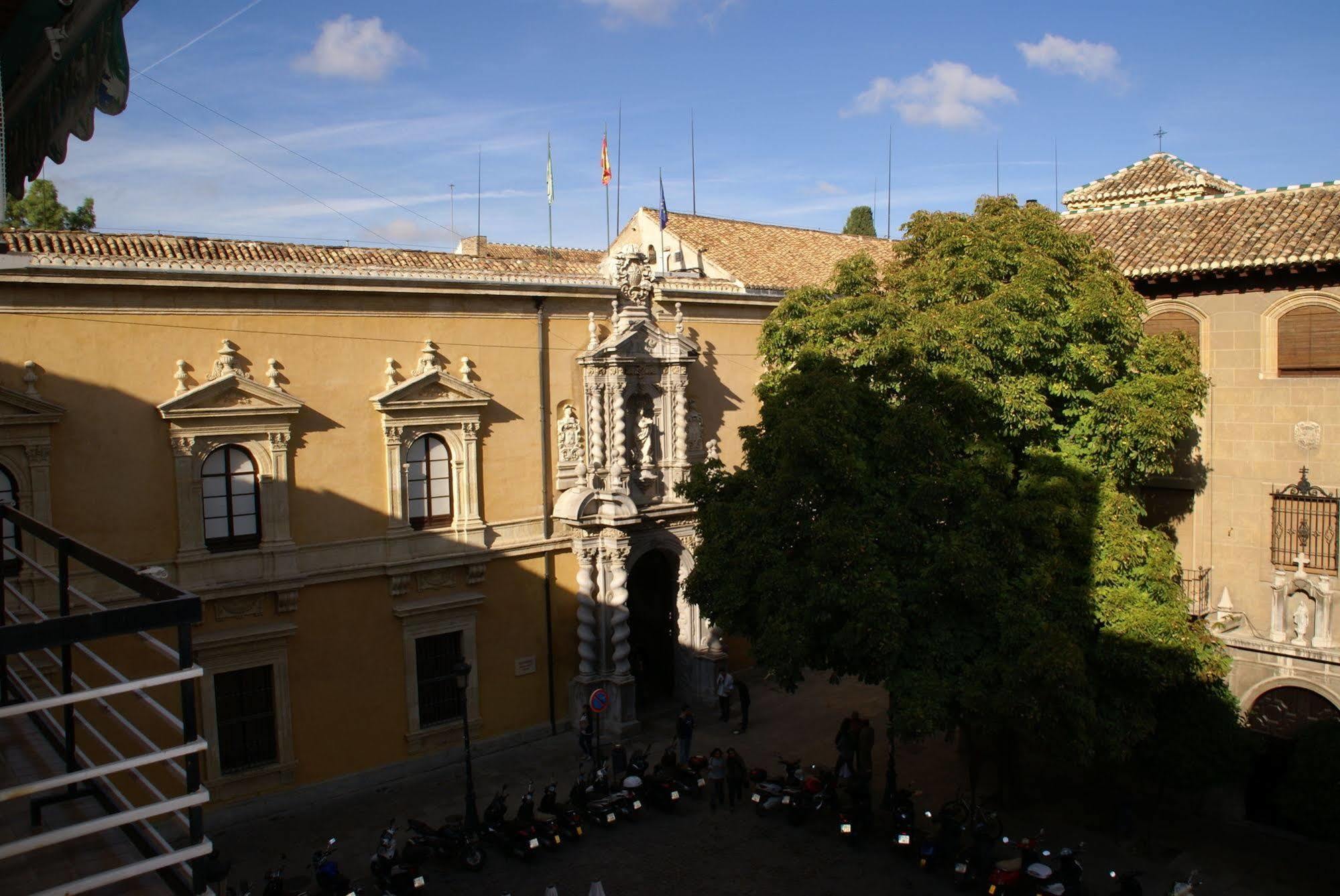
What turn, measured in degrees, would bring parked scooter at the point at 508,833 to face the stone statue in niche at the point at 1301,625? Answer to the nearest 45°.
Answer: approximately 135° to its right

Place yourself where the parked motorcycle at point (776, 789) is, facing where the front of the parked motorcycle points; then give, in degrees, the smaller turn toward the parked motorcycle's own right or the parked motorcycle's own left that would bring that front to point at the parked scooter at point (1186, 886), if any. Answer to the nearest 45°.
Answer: approximately 90° to the parked motorcycle's own right

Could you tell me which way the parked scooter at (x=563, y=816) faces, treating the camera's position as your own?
facing away from the viewer and to the left of the viewer

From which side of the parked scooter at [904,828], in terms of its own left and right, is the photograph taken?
back

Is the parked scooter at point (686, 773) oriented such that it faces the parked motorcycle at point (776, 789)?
no

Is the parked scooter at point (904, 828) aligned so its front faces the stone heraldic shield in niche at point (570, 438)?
no

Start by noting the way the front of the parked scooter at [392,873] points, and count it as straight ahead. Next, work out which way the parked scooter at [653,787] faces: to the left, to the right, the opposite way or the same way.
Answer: the same way

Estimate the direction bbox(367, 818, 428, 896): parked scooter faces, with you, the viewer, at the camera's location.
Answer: facing away from the viewer and to the left of the viewer

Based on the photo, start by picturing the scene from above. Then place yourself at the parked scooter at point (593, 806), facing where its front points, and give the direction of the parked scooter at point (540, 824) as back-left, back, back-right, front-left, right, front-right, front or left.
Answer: left

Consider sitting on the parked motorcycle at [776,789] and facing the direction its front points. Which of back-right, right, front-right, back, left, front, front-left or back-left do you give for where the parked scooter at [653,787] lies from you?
back-left

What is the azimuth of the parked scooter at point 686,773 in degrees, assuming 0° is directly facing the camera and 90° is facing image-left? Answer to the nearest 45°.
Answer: approximately 135°

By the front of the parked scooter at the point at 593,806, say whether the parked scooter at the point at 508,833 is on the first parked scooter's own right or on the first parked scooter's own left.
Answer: on the first parked scooter's own left

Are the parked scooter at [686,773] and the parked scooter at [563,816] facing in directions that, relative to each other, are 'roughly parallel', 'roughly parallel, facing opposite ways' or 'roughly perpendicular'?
roughly parallel
